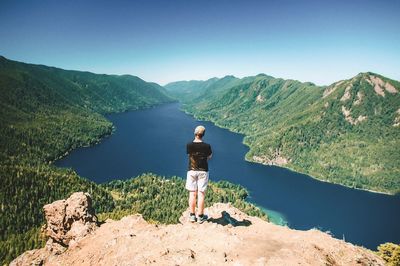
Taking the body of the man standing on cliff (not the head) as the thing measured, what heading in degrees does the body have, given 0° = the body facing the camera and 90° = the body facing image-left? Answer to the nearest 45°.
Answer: approximately 180°
